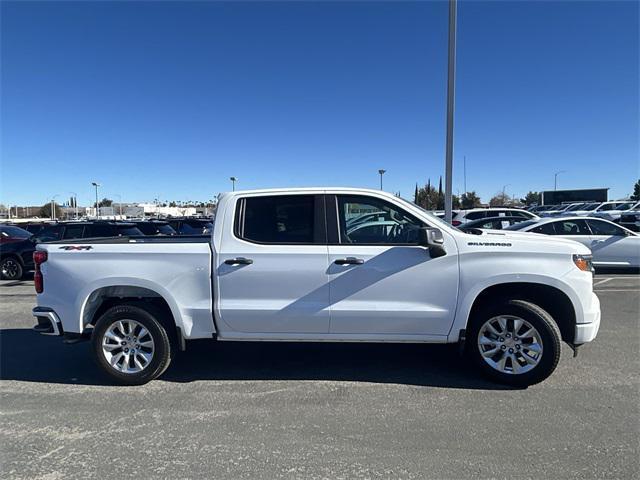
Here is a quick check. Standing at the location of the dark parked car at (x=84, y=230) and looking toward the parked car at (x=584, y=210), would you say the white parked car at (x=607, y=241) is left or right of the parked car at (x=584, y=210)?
right

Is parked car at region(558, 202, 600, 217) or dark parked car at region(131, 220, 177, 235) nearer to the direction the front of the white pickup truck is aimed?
the parked car

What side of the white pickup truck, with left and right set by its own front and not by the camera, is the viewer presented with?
right

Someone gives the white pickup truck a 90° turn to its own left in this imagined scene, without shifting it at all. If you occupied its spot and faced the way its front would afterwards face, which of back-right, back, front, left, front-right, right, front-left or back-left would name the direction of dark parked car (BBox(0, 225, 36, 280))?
front-left

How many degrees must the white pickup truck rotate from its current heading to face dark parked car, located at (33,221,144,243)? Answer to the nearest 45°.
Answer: approximately 135° to its left

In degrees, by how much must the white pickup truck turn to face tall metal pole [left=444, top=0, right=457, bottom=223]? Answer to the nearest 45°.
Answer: approximately 45° to its left
